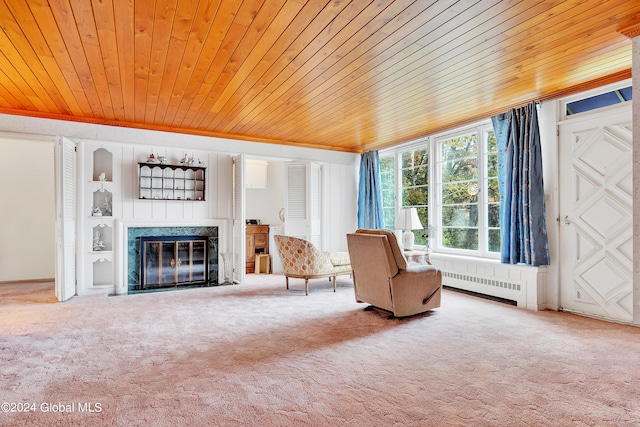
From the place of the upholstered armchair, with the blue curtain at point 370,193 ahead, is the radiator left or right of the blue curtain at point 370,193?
right

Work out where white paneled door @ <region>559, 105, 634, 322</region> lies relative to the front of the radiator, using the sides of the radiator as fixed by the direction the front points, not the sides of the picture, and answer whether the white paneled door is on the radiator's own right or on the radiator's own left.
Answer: on the radiator's own left

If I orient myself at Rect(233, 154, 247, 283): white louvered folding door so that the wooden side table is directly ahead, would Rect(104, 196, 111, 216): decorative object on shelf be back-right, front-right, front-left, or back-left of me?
back-left

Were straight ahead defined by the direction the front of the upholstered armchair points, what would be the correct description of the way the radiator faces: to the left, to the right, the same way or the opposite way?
the opposite way

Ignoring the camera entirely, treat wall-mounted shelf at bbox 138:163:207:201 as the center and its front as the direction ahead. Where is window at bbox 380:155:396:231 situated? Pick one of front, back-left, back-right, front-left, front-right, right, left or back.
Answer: left

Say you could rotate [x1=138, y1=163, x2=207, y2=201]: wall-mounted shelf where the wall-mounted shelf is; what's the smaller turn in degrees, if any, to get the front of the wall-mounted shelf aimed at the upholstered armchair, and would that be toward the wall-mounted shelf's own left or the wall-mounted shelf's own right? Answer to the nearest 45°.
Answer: approximately 45° to the wall-mounted shelf's own left

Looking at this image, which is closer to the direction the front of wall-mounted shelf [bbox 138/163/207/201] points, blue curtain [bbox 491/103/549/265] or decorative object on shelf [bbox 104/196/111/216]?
the blue curtain
